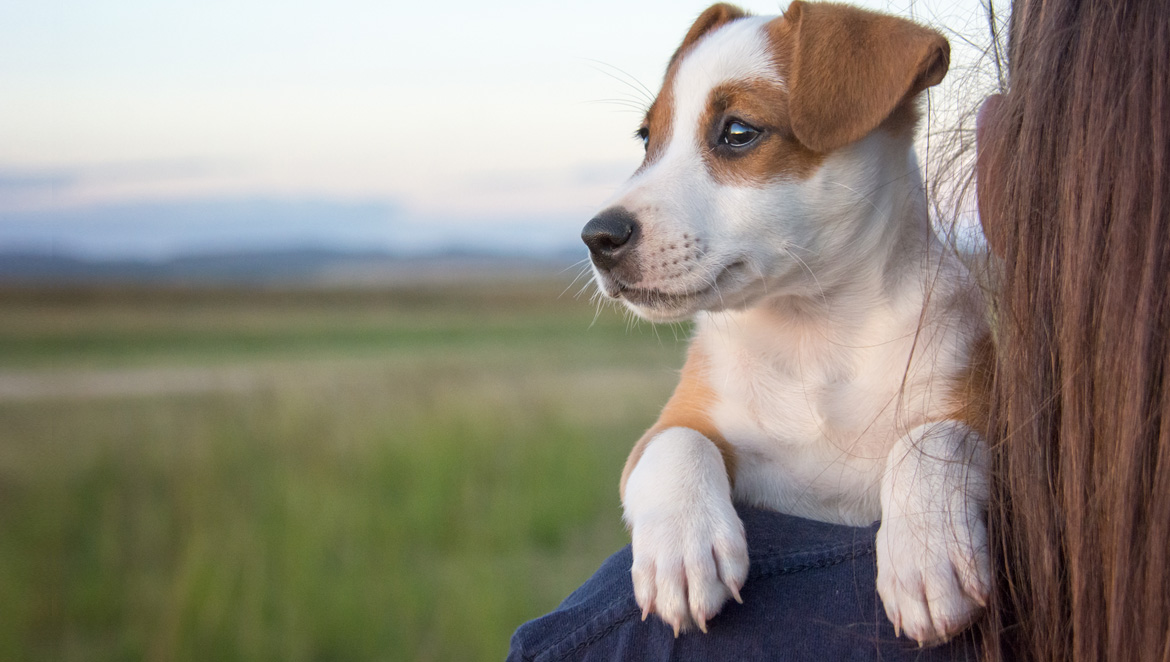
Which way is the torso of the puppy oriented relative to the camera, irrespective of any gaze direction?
toward the camera
